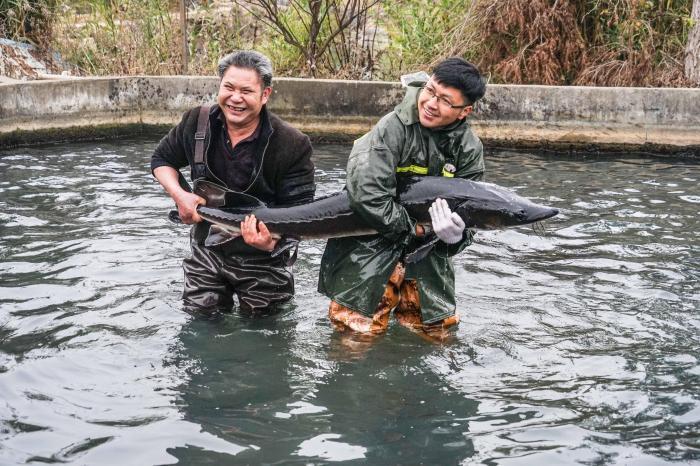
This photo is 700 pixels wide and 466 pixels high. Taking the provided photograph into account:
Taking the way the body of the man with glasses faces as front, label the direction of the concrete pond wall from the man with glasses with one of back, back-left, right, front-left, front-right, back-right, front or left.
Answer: back-left

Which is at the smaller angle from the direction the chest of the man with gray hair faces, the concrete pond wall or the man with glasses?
the man with glasses

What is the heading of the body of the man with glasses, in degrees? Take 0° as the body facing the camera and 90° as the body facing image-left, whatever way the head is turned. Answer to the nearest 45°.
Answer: approximately 315°

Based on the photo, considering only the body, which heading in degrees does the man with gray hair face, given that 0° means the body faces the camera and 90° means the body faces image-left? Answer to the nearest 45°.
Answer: approximately 0°

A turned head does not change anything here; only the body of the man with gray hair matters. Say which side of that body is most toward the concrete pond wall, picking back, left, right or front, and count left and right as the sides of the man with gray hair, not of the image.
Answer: back
